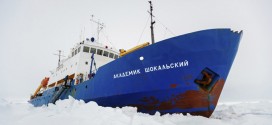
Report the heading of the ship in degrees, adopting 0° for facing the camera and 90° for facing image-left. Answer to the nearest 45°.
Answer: approximately 315°
